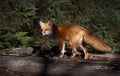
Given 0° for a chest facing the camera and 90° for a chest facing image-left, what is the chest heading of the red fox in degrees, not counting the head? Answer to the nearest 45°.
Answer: approximately 90°
